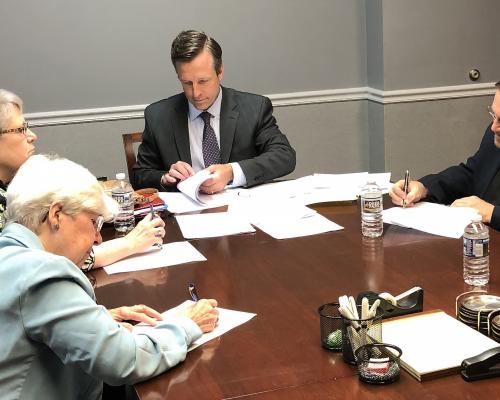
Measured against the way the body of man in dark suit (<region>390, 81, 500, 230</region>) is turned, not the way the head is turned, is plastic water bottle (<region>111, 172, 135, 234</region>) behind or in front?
in front

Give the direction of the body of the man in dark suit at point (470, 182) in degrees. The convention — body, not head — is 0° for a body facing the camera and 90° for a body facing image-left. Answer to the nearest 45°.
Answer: approximately 45°

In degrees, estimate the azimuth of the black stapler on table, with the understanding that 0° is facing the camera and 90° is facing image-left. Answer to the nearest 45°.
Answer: approximately 45°

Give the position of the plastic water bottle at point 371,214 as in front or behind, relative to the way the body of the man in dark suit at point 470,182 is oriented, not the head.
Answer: in front

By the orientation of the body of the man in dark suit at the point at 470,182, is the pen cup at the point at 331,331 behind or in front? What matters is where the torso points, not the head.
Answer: in front

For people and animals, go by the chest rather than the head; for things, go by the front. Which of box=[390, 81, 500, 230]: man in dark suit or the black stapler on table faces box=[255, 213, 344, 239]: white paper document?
the man in dark suit

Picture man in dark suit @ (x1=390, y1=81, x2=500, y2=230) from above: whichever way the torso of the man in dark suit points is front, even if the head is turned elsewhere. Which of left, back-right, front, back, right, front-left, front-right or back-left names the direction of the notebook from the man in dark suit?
front-left

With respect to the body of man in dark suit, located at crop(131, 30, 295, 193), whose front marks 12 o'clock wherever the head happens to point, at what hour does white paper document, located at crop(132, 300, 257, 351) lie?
The white paper document is roughly at 12 o'clock from the man in dark suit.
